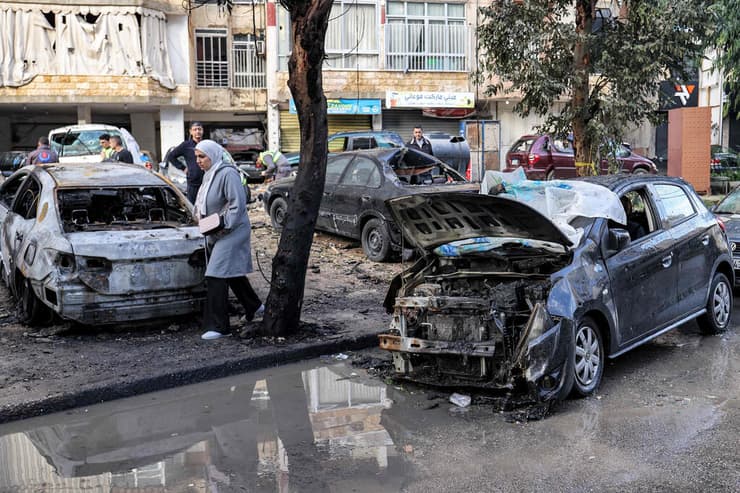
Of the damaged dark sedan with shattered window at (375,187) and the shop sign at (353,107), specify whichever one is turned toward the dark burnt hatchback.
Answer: the shop sign

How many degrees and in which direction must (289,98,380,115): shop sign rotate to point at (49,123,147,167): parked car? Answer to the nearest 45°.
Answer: approximately 45° to its right

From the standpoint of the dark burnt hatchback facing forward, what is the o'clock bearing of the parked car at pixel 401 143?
The parked car is roughly at 4 o'clock from the dark burnt hatchback.

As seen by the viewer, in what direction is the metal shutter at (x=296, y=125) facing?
toward the camera

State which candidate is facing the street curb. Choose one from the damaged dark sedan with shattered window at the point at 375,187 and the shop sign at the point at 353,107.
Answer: the shop sign

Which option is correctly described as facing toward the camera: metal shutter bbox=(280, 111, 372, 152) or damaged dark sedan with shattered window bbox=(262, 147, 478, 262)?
the metal shutter

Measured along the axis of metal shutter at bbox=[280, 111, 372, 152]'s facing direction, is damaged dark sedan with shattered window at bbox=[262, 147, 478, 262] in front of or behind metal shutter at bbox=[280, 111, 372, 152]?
in front

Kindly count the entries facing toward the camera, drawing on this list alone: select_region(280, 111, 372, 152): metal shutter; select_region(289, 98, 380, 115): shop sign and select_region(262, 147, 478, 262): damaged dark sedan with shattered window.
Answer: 2

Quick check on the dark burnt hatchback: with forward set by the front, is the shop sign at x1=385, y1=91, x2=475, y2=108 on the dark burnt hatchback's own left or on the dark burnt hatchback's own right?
on the dark burnt hatchback's own right

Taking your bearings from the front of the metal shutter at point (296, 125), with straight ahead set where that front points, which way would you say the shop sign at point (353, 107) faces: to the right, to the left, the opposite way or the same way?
the same way

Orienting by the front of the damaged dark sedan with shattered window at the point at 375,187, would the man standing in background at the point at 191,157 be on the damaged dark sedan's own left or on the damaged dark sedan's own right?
on the damaged dark sedan's own left

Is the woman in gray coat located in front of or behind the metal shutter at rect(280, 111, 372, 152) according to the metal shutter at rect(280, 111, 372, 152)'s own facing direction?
in front

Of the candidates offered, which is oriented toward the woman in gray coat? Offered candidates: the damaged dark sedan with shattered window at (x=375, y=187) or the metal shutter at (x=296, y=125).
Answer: the metal shutter

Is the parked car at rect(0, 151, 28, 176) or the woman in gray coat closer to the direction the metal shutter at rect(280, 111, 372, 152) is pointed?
the woman in gray coat

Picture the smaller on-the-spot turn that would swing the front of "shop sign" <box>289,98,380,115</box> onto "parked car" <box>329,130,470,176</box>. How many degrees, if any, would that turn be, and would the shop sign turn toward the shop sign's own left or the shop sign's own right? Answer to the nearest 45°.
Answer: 0° — it already faces it

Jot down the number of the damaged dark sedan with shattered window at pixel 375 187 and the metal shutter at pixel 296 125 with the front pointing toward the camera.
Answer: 1

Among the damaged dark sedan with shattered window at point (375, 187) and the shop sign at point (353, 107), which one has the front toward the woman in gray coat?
the shop sign

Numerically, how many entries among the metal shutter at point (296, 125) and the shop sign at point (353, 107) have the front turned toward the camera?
2

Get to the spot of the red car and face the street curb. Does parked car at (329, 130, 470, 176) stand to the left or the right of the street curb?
right
